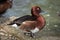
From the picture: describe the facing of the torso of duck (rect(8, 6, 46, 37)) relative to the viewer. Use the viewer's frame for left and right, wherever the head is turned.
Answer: facing to the right of the viewer

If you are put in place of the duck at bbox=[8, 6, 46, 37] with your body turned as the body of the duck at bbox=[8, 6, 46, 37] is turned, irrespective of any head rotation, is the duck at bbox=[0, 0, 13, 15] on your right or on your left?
on your left
